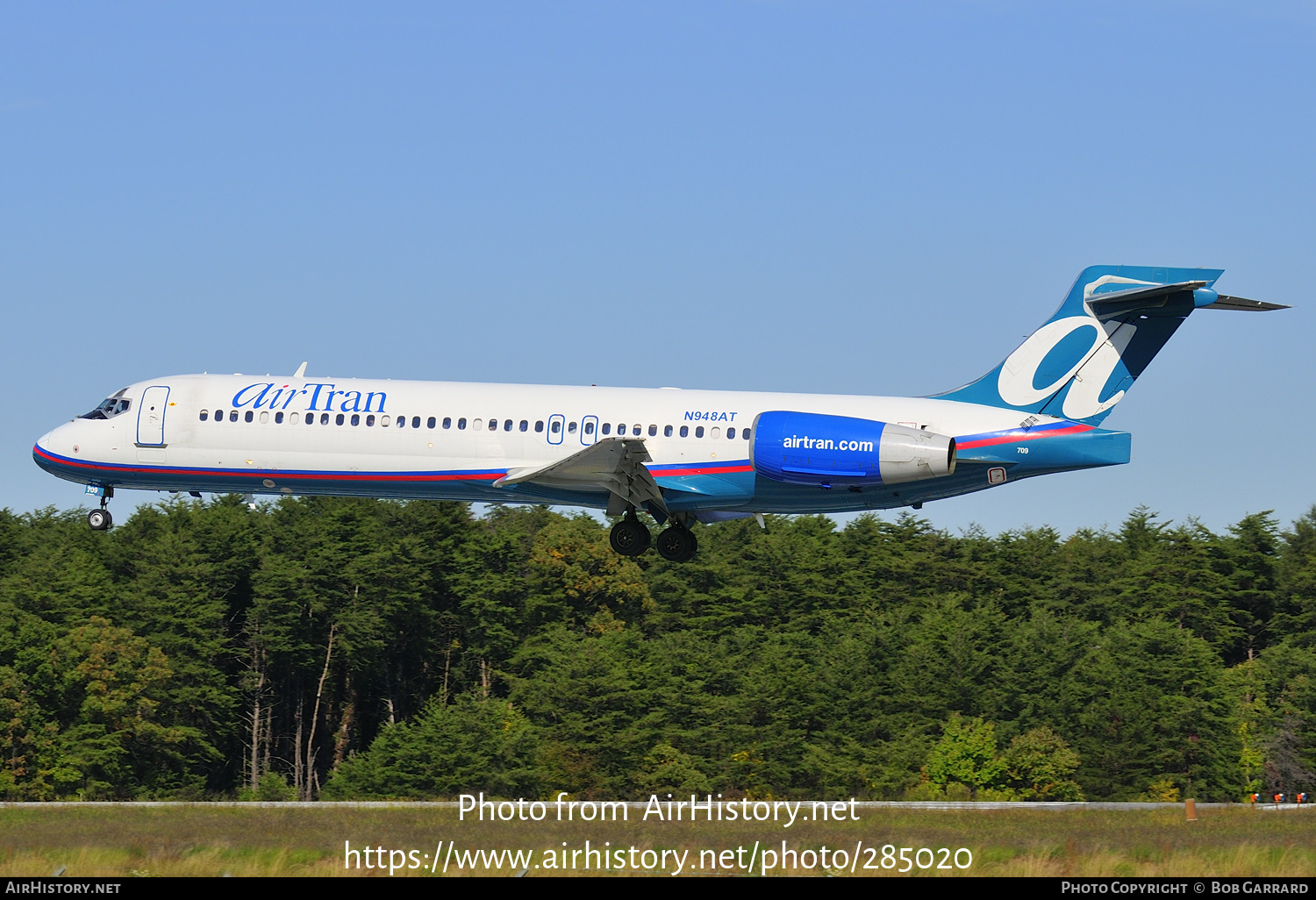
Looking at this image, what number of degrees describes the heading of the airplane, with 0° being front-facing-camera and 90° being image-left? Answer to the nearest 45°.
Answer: approximately 90°
